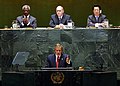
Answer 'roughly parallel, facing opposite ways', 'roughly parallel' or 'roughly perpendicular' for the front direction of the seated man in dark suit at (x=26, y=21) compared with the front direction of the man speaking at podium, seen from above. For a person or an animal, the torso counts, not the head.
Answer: roughly parallel

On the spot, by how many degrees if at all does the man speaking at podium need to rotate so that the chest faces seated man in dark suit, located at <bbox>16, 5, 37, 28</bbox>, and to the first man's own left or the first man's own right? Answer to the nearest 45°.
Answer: approximately 135° to the first man's own right

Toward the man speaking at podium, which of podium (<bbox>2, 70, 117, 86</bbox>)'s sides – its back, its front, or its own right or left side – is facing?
back

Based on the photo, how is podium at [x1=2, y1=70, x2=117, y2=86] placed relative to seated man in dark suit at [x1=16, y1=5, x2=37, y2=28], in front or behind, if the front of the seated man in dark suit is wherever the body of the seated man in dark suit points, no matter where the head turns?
in front

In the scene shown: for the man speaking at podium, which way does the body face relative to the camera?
toward the camera

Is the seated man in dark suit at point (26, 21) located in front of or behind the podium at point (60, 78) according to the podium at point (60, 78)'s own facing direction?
behind

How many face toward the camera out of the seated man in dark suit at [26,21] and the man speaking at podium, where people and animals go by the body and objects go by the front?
2

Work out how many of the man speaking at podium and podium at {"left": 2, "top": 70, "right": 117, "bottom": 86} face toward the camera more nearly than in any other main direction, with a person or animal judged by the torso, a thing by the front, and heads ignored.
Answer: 2

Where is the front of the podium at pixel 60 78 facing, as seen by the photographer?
facing the viewer

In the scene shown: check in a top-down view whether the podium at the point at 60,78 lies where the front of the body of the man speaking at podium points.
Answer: yes

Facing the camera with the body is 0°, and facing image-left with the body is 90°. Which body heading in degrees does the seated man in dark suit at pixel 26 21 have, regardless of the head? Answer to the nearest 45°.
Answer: approximately 0°

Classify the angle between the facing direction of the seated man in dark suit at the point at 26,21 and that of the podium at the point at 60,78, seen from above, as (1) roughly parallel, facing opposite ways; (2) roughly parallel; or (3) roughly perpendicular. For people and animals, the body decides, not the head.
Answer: roughly parallel
